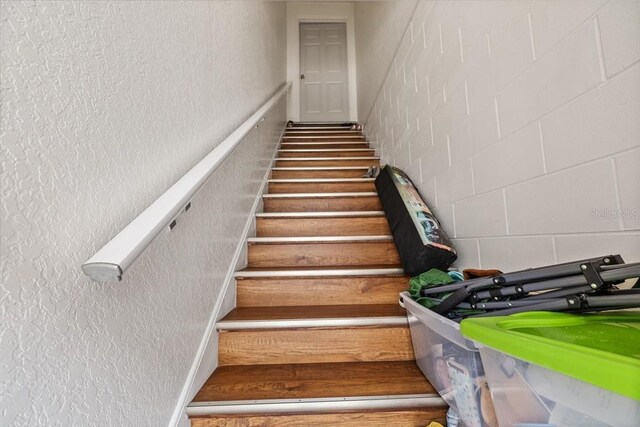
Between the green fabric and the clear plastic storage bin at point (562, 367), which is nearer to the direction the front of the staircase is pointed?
the clear plastic storage bin

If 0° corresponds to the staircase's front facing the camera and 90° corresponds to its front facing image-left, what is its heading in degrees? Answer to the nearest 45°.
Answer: approximately 0°
